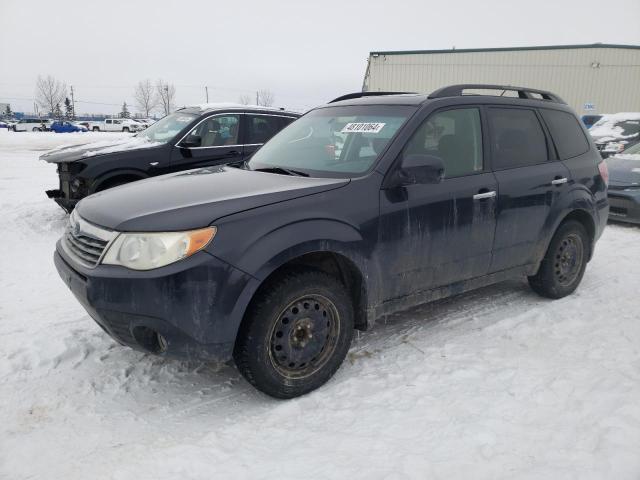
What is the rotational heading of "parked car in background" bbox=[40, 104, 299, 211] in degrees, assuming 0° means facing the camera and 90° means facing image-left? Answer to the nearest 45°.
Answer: approximately 45°

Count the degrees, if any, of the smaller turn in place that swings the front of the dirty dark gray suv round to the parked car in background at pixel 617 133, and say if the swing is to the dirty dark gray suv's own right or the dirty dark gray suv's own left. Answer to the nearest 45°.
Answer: approximately 180°

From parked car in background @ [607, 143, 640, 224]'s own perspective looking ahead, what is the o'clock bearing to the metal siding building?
The metal siding building is roughly at 4 o'clock from the parked car in background.

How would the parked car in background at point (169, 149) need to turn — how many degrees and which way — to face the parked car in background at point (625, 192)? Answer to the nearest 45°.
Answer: approximately 135° to its left

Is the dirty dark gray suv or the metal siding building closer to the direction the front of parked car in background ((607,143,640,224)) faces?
the dirty dark gray suv

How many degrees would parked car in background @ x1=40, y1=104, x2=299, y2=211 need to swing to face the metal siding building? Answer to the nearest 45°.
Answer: approximately 180°

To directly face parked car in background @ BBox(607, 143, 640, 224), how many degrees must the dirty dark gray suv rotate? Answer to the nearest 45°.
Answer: approximately 180°

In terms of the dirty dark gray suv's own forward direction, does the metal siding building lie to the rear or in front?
to the rear

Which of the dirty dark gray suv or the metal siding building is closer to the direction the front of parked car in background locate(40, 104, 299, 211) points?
the dirty dark gray suv

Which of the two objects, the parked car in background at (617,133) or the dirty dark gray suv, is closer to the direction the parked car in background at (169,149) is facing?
the dirty dark gray suv
